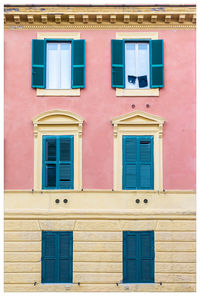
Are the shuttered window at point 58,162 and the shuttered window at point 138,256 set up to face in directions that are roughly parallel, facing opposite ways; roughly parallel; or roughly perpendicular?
roughly parallel

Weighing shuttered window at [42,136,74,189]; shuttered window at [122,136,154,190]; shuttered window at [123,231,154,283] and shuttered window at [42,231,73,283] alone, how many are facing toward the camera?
4

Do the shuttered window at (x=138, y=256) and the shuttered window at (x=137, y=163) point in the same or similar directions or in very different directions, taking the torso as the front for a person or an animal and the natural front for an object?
same or similar directions

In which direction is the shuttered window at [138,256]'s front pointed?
toward the camera

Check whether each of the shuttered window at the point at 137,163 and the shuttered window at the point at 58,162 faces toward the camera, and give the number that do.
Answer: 2

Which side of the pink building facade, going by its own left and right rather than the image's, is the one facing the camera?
front

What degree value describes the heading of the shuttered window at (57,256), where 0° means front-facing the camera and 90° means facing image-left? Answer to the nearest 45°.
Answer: approximately 0°

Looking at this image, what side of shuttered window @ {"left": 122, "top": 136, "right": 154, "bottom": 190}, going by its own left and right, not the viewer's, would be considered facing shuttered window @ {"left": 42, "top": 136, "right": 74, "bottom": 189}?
right

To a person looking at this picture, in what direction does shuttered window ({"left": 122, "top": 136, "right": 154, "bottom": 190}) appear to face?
facing the viewer

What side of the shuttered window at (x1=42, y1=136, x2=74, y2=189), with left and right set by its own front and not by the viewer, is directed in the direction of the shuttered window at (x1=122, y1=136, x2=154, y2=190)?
left
